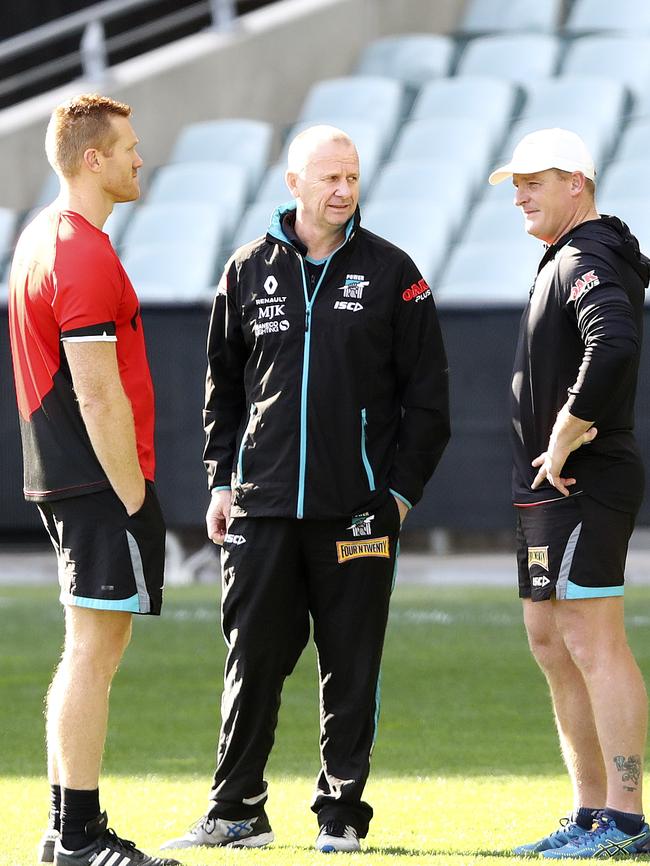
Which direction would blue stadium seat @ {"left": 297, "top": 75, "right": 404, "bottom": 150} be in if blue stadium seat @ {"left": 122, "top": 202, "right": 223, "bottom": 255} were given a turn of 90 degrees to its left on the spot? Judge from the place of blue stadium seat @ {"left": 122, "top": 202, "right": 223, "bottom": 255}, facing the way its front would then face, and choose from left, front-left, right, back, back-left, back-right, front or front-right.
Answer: front-left

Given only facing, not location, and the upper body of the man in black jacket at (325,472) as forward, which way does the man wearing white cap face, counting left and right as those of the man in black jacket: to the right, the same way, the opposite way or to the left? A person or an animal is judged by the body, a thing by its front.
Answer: to the right

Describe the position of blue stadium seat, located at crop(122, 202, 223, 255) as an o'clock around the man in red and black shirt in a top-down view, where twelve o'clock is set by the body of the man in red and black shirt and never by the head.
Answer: The blue stadium seat is roughly at 9 o'clock from the man in red and black shirt.

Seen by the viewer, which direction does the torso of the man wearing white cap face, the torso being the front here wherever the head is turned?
to the viewer's left

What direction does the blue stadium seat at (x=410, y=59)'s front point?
toward the camera

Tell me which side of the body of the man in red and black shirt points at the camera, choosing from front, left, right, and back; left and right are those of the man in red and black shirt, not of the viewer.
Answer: right

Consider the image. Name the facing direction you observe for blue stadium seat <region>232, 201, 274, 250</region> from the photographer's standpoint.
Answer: facing the viewer and to the left of the viewer

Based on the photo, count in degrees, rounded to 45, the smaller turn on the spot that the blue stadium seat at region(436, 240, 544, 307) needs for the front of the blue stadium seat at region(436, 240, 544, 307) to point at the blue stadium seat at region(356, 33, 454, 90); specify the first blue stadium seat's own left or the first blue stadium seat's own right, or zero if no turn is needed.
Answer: approximately 180°

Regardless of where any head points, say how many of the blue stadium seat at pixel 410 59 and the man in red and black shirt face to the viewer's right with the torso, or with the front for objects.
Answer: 1

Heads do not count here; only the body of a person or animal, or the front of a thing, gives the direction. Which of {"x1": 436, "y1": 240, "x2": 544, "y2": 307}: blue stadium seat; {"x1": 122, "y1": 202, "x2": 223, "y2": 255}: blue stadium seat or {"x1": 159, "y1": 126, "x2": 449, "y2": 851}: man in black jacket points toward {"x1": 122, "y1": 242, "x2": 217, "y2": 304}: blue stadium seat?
{"x1": 122, "y1": 202, "x2": 223, "y2": 255}: blue stadium seat

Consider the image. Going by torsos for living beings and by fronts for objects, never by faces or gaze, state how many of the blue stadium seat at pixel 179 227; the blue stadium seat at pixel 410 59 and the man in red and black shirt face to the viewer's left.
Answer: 0

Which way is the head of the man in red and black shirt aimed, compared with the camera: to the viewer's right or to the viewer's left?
to the viewer's right

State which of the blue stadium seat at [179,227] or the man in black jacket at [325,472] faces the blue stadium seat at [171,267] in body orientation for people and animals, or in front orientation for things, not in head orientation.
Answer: the blue stadium seat at [179,227]

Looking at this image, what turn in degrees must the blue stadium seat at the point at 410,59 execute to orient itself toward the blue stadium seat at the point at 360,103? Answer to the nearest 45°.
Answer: approximately 45° to its right

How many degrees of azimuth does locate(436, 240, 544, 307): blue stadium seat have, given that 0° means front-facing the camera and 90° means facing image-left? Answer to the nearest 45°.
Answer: approximately 0°

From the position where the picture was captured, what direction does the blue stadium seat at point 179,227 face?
facing the viewer

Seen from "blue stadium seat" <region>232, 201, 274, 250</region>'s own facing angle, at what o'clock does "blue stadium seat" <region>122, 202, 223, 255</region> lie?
"blue stadium seat" <region>122, 202, 223, 255</region> is roughly at 2 o'clock from "blue stadium seat" <region>232, 201, 274, 250</region>.

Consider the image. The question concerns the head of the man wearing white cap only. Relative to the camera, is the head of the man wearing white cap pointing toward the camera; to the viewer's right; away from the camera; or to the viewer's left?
to the viewer's left

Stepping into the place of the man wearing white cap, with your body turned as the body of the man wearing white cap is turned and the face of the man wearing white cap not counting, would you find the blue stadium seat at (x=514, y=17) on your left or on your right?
on your right
